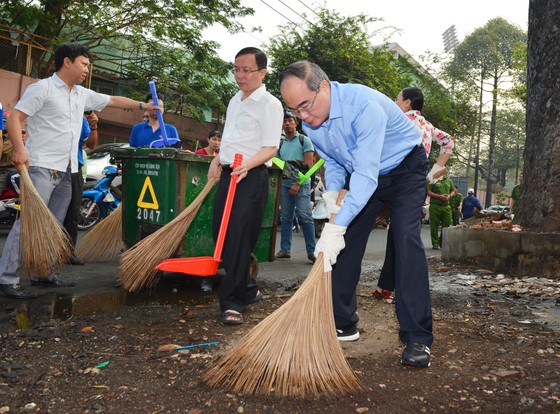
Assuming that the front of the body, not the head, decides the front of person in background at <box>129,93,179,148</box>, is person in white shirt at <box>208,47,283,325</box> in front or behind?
in front

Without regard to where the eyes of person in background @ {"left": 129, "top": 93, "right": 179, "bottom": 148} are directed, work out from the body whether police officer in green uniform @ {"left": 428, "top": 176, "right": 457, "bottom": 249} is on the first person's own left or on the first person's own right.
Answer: on the first person's own left

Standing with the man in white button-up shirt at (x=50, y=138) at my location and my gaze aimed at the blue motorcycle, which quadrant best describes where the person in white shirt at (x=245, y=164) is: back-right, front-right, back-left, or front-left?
back-right

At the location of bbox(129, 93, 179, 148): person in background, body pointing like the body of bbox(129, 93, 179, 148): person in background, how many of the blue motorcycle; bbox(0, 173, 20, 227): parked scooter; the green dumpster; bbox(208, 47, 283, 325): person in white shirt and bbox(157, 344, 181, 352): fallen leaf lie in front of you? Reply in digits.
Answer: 3

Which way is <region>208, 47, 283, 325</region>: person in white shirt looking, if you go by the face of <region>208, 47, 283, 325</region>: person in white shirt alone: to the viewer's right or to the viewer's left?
to the viewer's left

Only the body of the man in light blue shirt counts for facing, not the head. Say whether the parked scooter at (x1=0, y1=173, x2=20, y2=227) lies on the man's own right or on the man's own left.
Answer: on the man's own right

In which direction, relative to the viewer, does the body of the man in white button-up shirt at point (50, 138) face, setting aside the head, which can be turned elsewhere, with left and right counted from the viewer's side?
facing the viewer and to the right of the viewer

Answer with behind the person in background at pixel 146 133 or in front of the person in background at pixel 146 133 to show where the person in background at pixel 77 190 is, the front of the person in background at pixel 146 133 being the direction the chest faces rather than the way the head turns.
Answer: in front

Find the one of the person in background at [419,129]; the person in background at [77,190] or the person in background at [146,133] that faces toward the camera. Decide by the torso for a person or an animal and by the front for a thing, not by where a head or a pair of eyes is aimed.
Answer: the person in background at [146,133]

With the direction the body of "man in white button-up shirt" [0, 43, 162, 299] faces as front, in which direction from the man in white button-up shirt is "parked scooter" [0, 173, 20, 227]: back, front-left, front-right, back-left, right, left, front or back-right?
back-left

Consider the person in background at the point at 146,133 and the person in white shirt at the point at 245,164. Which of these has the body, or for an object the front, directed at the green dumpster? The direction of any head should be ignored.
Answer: the person in background

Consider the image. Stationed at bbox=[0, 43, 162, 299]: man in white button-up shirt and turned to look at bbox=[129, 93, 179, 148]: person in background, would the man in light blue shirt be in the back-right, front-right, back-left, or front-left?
back-right
